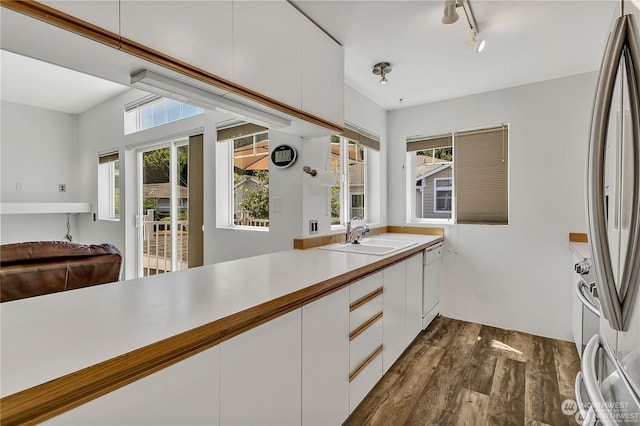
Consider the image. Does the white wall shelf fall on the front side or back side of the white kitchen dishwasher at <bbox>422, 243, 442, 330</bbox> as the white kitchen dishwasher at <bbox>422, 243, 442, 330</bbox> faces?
on the back side

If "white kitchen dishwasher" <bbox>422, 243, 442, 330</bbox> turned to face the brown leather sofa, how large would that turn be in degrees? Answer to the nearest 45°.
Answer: approximately 135° to its right

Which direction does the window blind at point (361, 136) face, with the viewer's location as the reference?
facing the viewer and to the right of the viewer

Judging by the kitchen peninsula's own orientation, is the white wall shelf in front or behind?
behind

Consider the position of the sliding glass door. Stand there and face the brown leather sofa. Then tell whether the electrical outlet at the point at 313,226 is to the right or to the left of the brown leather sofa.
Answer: left

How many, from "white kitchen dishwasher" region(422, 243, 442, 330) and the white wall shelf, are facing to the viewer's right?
1

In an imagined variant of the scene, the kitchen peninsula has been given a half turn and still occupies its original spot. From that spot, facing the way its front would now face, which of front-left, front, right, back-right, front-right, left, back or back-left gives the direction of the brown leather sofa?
front
